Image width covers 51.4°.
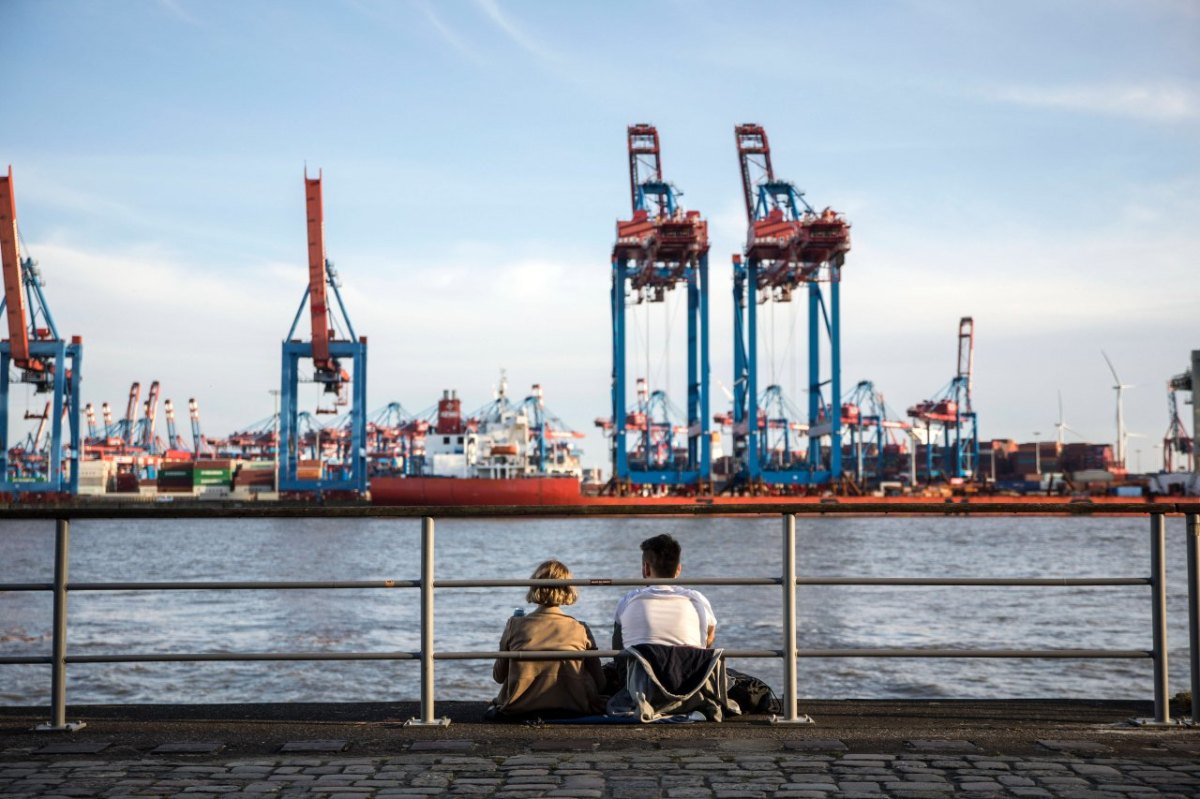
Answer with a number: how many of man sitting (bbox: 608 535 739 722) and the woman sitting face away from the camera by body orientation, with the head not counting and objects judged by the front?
2

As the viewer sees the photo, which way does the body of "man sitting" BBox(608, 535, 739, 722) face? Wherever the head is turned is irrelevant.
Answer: away from the camera

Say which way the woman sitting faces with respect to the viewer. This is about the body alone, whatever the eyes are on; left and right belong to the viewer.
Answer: facing away from the viewer

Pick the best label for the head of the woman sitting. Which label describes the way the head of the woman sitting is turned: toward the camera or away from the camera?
away from the camera

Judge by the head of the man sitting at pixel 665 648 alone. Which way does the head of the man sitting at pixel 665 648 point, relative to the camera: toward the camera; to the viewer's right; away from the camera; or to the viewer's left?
away from the camera
